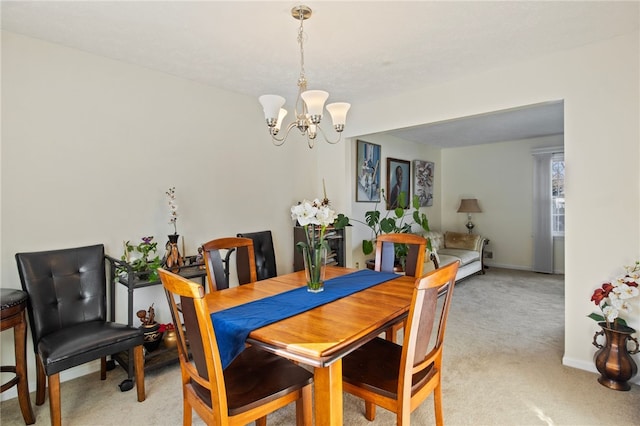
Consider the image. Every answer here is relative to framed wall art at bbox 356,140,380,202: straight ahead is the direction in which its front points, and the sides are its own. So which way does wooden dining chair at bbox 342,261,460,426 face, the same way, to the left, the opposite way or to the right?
the opposite way

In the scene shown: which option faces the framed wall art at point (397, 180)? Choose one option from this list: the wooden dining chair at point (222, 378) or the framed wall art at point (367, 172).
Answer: the wooden dining chair

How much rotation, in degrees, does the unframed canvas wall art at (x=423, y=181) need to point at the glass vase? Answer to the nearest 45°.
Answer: approximately 45° to its right

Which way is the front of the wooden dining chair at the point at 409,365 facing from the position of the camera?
facing away from the viewer and to the left of the viewer

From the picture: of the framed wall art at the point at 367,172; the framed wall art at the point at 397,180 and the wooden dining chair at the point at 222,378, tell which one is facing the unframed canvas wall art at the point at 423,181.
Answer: the wooden dining chair

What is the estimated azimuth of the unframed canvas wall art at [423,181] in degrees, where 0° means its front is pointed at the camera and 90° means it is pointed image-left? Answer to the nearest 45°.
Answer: approximately 315°

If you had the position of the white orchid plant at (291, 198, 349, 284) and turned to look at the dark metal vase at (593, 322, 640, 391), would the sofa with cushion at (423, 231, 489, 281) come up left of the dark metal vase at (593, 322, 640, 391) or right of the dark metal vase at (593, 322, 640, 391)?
left

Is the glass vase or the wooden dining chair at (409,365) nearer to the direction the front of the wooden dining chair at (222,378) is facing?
the glass vase

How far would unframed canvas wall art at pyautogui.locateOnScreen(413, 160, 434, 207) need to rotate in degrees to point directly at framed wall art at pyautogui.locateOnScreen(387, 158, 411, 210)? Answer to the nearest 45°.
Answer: approximately 90° to its right

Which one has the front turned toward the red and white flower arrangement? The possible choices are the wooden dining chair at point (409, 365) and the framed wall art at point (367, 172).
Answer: the framed wall art

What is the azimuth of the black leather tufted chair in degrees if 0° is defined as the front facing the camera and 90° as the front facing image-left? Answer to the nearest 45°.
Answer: approximately 315°

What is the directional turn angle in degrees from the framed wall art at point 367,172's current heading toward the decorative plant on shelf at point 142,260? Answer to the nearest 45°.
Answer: approximately 90° to its right
